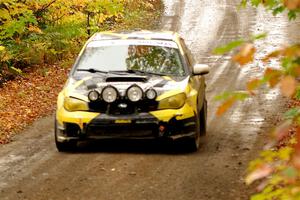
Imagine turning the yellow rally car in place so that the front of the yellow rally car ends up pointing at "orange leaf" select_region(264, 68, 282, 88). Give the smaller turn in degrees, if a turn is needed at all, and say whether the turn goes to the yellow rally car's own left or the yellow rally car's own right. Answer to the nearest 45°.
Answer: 0° — it already faces it

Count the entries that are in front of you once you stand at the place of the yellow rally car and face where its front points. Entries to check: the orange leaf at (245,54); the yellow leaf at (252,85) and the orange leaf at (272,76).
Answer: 3

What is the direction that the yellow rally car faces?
toward the camera

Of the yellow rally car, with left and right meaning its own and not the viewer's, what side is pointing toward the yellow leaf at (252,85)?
front

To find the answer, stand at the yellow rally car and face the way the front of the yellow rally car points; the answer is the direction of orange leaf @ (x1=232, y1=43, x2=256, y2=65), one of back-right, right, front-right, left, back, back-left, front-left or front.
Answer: front
